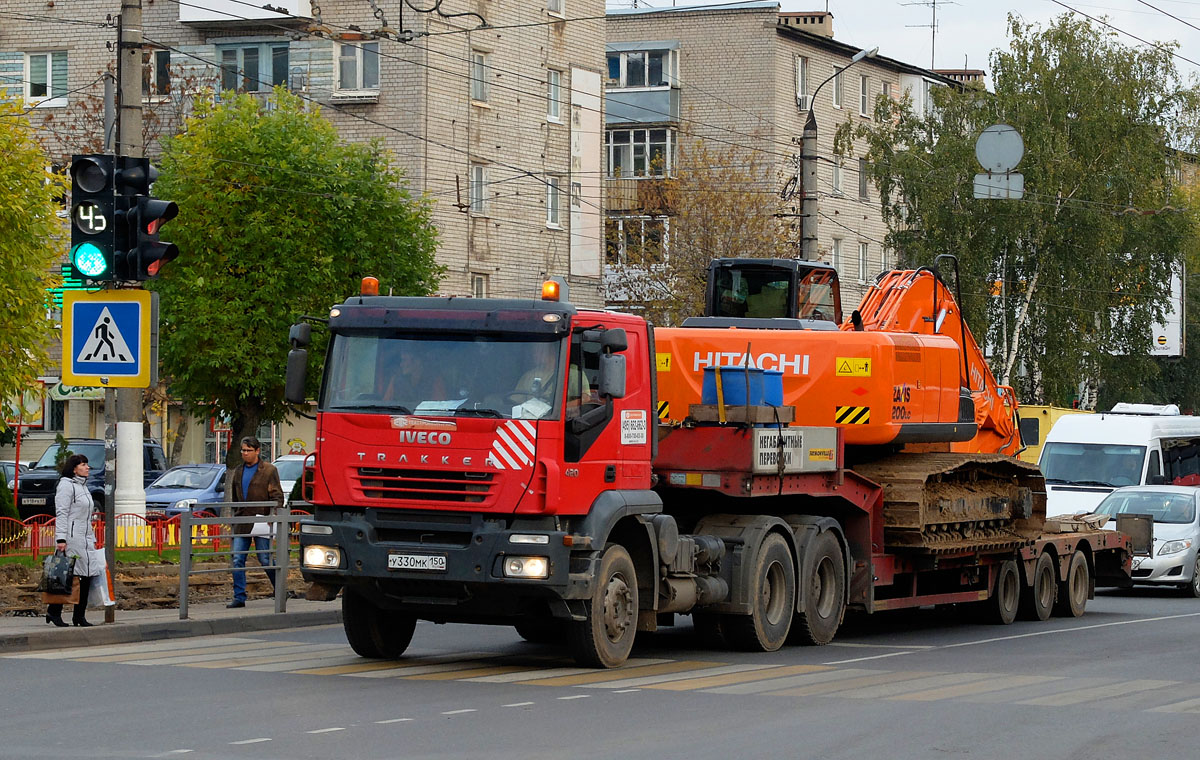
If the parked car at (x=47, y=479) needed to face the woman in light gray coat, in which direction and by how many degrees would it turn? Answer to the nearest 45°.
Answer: approximately 45° to its left

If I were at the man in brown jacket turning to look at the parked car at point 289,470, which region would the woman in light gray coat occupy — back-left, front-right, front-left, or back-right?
back-left

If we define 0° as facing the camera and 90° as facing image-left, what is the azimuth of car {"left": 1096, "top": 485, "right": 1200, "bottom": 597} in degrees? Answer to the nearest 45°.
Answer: approximately 45°

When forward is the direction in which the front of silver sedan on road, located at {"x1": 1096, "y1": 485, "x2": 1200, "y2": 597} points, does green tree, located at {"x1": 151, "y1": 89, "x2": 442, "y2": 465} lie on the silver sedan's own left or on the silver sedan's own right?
on the silver sedan's own right
